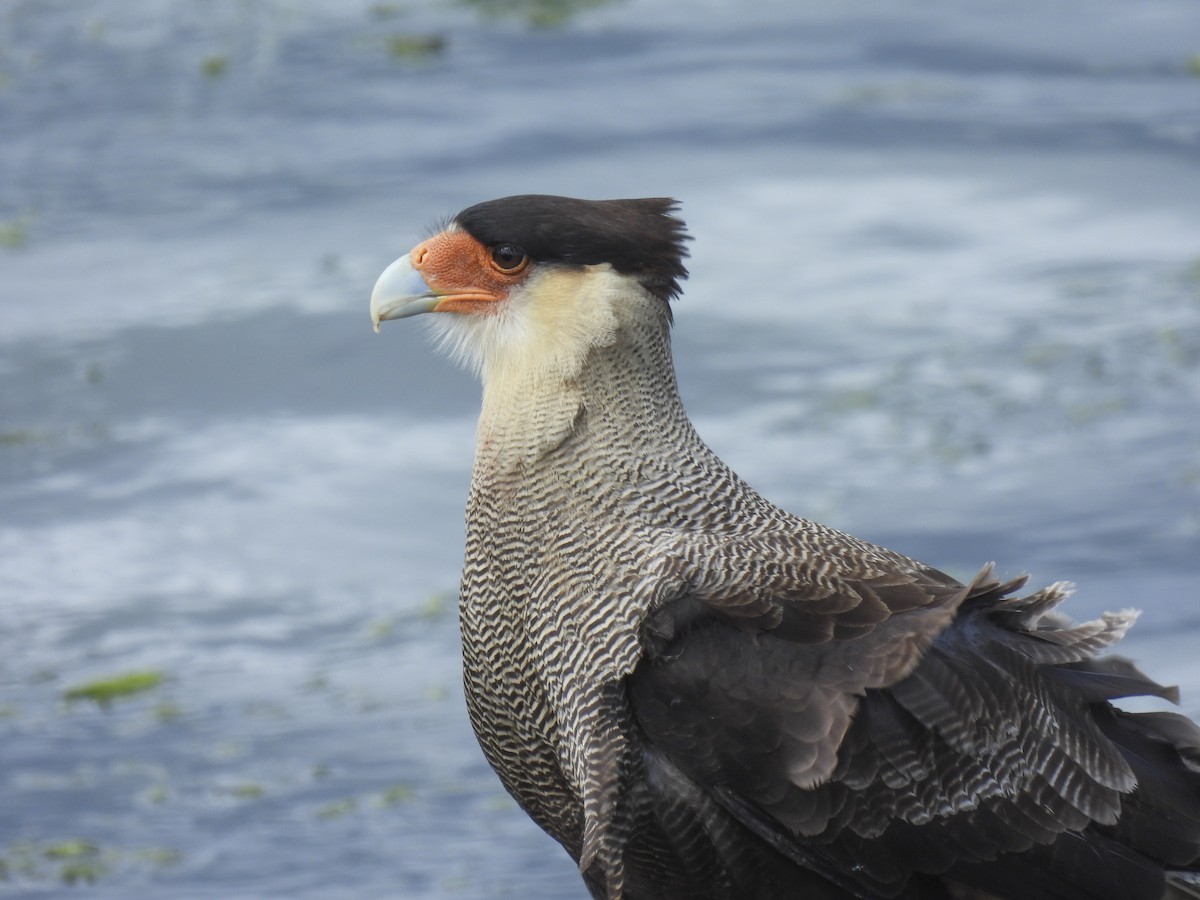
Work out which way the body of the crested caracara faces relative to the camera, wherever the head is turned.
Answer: to the viewer's left

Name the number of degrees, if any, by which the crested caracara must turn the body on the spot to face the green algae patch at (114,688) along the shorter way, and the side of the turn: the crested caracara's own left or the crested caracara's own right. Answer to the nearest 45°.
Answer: approximately 45° to the crested caracara's own right
